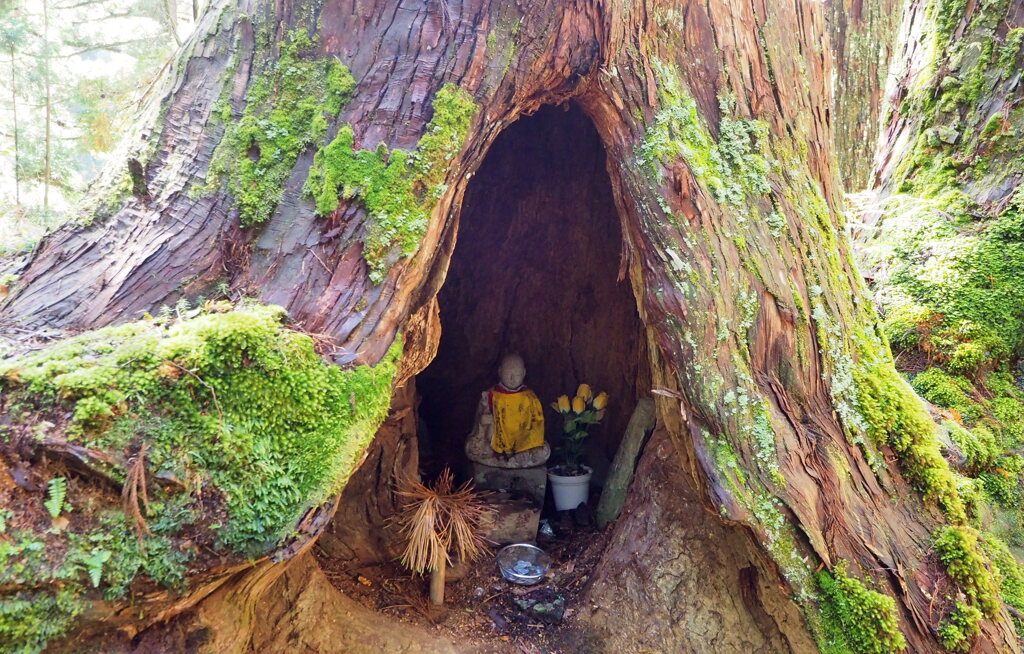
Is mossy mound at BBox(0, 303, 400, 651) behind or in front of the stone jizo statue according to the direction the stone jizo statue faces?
in front

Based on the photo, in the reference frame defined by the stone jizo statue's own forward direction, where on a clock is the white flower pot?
The white flower pot is roughly at 9 o'clock from the stone jizo statue.

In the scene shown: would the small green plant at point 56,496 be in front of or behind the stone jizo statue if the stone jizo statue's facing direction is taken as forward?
in front

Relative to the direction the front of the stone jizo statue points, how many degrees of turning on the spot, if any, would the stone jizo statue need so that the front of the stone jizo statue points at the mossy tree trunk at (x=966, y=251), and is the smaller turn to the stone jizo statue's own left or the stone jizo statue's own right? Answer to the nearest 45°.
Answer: approximately 90° to the stone jizo statue's own left

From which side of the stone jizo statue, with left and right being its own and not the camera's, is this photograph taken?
front

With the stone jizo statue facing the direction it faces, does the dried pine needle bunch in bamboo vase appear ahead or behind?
ahead
